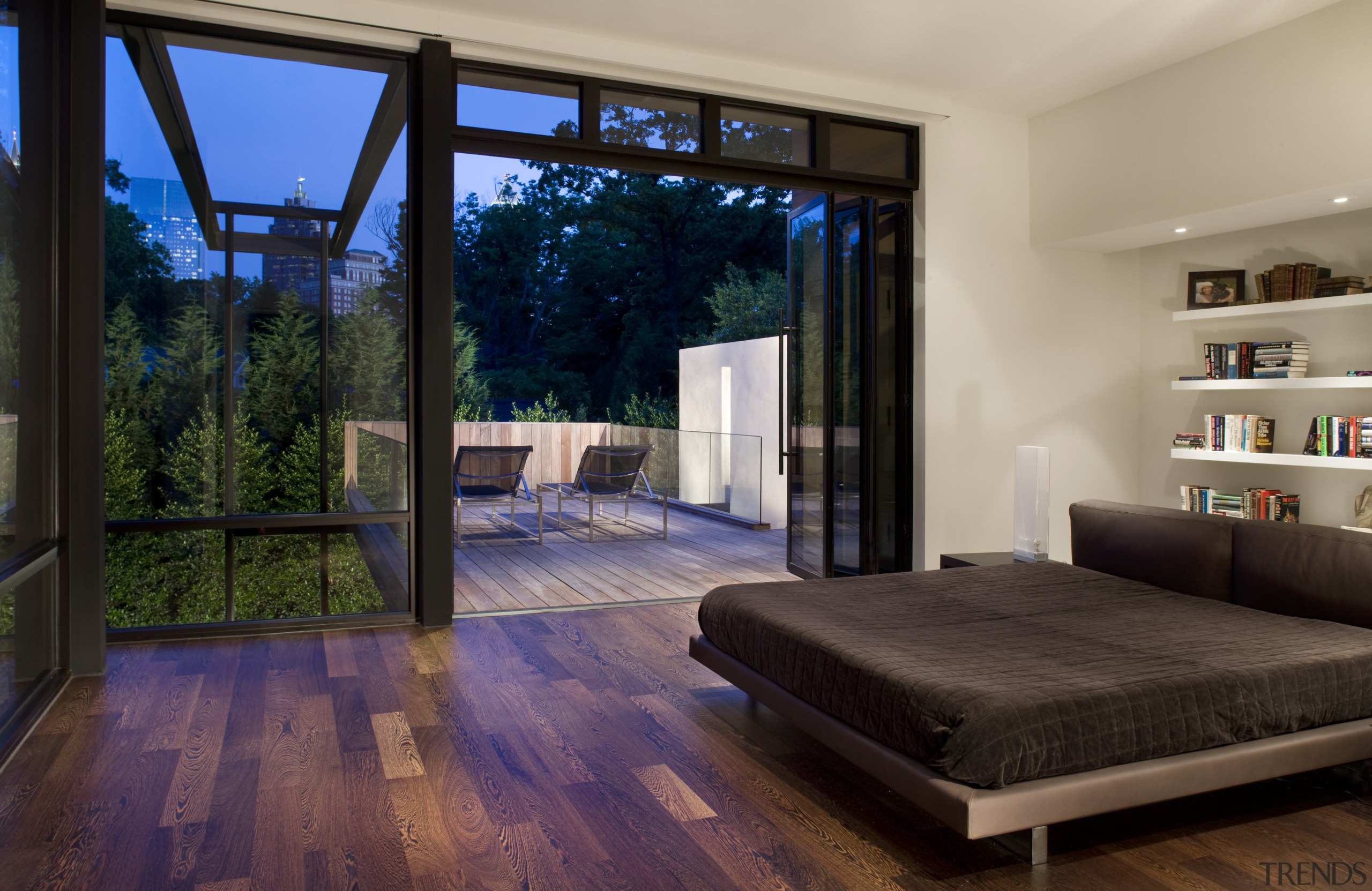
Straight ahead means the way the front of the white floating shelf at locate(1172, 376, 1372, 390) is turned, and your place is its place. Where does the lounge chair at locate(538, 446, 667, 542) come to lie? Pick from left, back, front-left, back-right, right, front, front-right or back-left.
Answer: front-right

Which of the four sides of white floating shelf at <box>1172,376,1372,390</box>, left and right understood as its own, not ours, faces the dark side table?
front
